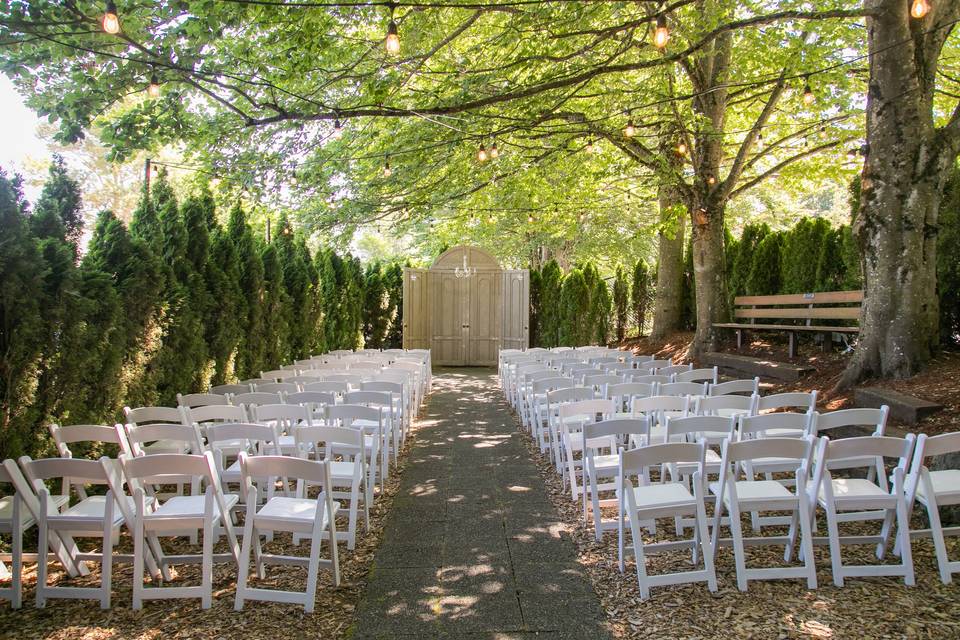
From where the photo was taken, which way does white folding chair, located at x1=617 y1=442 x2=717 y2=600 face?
away from the camera

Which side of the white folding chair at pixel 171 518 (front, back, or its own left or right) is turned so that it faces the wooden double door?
front

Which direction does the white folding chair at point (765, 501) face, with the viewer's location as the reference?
facing away from the viewer and to the left of the viewer

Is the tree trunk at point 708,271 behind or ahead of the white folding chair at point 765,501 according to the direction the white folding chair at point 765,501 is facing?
ahead

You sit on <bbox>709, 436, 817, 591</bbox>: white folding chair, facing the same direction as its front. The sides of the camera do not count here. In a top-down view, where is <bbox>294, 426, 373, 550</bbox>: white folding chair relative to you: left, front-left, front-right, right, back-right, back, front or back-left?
front-left

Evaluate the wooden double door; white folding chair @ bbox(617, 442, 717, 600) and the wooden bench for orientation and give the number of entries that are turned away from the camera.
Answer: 1

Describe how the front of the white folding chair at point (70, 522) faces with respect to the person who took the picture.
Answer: facing away from the viewer and to the right of the viewer

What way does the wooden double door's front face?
toward the camera

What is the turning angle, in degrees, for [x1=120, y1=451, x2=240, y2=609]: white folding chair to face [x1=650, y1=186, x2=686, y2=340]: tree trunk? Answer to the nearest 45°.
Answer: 0° — it already faces it

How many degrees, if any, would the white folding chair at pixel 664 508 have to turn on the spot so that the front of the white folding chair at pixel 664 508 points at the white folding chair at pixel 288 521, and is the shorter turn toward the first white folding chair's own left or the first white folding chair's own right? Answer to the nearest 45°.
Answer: approximately 90° to the first white folding chair's own left

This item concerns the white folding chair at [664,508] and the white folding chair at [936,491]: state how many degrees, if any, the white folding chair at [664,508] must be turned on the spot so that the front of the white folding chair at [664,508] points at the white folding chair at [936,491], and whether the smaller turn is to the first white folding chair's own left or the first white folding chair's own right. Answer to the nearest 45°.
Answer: approximately 90° to the first white folding chair's own right

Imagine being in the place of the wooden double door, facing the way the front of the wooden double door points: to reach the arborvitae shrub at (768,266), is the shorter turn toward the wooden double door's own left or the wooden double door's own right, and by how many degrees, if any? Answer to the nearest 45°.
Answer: approximately 45° to the wooden double door's own left

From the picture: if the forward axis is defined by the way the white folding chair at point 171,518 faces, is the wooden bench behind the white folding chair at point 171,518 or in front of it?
in front

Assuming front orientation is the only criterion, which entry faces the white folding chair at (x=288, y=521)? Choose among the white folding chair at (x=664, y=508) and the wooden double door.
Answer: the wooden double door
